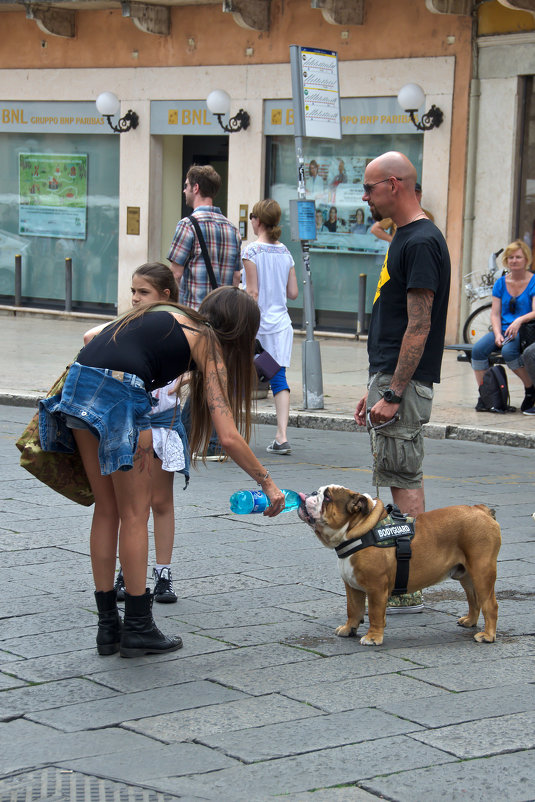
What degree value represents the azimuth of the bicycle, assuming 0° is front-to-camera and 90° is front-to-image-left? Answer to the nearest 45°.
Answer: approximately 90°

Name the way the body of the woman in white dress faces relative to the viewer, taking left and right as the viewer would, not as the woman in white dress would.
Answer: facing away from the viewer and to the left of the viewer

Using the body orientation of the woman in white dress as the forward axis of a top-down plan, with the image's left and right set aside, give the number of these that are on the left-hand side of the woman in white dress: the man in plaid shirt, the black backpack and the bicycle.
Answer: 1

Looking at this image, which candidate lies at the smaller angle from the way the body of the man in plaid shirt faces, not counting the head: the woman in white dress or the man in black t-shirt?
the woman in white dress

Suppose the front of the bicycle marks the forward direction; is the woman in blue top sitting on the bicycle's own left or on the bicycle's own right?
on the bicycle's own left

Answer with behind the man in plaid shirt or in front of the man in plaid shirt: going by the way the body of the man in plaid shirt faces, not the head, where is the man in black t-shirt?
behind

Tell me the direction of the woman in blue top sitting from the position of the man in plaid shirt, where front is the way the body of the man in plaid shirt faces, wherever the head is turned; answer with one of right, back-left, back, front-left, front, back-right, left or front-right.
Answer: right

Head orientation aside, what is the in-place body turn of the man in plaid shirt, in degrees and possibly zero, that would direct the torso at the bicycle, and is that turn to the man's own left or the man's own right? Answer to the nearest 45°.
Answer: approximately 90° to the man's own right

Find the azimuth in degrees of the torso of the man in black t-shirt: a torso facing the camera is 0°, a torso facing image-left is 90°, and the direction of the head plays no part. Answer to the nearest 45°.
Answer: approximately 90°

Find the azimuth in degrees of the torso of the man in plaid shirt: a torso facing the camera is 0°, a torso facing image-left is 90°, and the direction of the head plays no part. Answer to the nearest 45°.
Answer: approximately 135°

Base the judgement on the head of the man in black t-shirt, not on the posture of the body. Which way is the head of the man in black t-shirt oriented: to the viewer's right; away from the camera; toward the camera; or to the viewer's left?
to the viewer's left

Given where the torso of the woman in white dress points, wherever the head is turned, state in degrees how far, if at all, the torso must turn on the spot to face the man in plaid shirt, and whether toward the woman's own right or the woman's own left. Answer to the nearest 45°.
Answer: approximately 90° to the woman's own left
